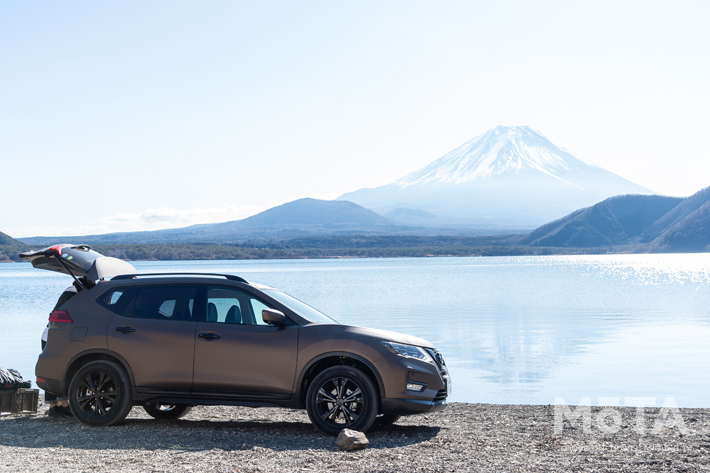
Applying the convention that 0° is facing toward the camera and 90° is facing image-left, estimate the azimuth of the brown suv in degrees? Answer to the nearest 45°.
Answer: approximately 270°

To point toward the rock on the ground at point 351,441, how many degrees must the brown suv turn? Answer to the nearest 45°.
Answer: approximately 45° to its right
